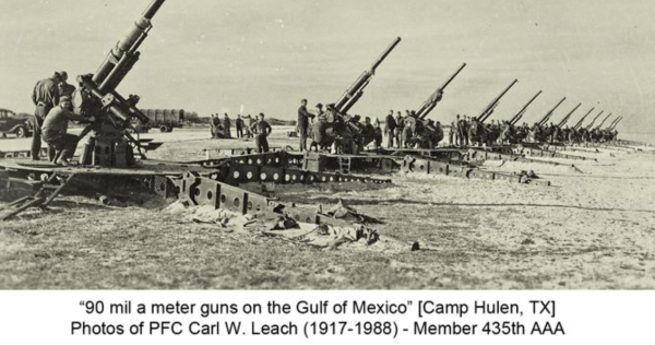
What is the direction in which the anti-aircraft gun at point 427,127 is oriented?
to the viewer's right

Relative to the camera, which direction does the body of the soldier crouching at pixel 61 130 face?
to the viewer's right

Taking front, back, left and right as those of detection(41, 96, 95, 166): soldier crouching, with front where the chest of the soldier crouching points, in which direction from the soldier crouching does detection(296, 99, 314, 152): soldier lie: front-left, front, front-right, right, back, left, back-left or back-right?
front-left

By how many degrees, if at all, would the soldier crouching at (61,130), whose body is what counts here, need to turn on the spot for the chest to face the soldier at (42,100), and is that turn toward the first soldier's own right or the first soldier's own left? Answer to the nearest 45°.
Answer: approximately 90° to the first soldier's own left

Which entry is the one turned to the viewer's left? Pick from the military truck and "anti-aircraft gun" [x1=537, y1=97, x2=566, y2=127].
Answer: the military truck

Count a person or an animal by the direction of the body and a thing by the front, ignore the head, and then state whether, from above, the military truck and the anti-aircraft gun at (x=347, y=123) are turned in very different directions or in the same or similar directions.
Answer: very different directions

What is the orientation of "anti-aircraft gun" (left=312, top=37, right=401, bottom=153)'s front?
to the viewer's right

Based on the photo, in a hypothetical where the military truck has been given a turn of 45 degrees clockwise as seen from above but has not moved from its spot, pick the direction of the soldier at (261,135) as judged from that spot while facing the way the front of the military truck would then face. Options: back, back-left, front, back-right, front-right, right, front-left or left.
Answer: back-left

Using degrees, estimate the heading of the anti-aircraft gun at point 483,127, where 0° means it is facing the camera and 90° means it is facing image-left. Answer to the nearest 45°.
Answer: approximately 270°

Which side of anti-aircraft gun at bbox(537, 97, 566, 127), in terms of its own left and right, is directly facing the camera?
right

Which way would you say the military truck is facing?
to the viewer's left

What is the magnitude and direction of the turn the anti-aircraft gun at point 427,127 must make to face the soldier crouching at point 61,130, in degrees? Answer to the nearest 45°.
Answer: approximately 90° to its right
